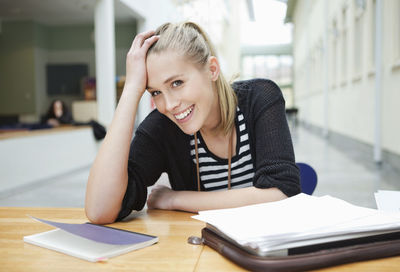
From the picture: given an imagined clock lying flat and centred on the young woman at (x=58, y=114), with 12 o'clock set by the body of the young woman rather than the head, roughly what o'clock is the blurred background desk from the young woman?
The blurred background desk is roughly at 12 o'clock from the young woman.

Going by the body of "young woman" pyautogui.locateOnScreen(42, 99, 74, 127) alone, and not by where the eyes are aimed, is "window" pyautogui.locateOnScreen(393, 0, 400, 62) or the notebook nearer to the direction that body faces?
the notebook

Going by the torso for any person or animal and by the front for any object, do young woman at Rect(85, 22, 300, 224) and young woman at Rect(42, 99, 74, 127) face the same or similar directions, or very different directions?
same or similar directions

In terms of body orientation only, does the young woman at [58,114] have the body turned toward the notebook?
yes

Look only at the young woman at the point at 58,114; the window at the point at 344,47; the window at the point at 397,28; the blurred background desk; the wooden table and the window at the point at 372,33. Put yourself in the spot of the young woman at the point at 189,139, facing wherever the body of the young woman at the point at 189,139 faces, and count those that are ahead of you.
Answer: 1

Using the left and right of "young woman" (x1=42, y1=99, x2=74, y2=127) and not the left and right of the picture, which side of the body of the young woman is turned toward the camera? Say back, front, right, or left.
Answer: front

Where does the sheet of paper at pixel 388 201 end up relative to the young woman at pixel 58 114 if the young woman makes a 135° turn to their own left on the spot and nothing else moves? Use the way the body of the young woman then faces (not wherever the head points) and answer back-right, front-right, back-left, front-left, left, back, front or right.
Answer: back-right

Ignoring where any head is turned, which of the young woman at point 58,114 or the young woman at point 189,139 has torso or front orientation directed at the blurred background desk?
the young woman at point 58,114

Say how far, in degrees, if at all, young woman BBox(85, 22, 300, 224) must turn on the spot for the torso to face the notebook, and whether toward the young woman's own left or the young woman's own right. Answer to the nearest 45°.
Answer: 0° — they already face it

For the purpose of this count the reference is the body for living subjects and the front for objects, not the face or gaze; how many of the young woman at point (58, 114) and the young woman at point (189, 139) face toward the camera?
2

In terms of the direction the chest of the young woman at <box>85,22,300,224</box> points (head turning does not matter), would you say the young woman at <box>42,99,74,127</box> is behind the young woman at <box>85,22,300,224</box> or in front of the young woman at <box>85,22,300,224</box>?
behind

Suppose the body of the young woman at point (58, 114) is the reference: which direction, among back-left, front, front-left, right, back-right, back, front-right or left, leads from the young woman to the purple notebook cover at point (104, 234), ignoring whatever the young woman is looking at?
front

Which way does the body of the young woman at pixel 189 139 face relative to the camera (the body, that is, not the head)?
toward the camera

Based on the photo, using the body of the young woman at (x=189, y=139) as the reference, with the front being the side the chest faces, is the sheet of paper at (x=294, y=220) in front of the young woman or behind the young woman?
in front

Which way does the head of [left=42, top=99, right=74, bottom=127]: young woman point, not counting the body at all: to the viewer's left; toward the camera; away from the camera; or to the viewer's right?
toward the camera
